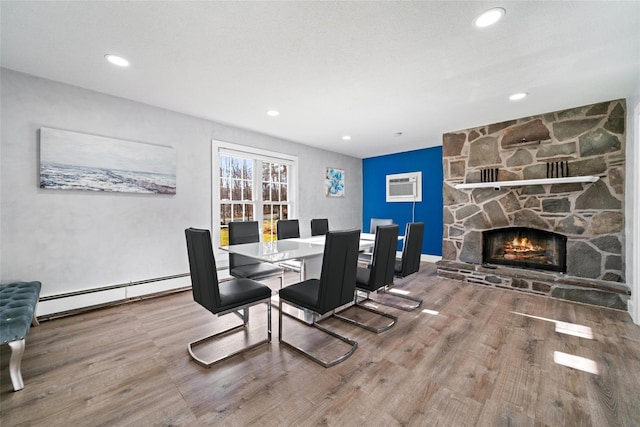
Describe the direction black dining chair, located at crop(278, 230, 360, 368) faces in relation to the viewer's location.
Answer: facing away from the viewer and to the left of the viewer

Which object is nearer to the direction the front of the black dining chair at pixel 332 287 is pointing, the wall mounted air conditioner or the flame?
the wall mounted air conditioner

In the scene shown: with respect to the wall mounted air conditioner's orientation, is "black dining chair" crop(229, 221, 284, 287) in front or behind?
in front

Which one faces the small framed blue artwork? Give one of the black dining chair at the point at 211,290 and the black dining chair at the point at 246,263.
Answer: the black dining chair at the point at 211,290

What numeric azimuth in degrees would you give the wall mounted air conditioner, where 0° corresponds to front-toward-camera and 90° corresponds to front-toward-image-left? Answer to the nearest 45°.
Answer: approximately 45°

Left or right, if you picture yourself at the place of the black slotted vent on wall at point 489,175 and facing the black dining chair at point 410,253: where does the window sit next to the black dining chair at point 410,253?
right

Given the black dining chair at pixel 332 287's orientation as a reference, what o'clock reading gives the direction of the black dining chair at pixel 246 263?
the black dining chair at pixel 246 263 is roughly at 12 o'clock from the black dining chair at pixel 332 287.

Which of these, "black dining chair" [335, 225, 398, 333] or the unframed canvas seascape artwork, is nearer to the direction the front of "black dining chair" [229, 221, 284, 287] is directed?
the black dining chair

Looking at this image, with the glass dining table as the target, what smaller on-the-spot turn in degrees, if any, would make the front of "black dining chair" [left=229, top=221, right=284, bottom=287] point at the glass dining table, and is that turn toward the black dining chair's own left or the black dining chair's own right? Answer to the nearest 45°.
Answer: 0° — it already faces it

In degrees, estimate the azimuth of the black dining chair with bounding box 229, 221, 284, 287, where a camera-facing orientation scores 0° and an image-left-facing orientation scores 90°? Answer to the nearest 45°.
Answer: approximately 315°

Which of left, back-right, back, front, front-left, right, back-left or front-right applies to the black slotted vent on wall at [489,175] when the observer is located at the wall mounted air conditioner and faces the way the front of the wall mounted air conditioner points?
left

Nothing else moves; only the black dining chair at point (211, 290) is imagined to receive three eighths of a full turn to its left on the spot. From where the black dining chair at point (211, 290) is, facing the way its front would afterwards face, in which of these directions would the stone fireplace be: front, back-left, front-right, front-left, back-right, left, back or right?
back

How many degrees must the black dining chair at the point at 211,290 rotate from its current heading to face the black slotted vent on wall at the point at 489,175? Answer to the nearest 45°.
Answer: approximately 45° to its right

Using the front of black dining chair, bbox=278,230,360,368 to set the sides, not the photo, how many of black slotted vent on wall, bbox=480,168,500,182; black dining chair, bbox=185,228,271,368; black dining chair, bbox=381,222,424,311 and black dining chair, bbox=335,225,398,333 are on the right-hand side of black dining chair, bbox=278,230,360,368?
3

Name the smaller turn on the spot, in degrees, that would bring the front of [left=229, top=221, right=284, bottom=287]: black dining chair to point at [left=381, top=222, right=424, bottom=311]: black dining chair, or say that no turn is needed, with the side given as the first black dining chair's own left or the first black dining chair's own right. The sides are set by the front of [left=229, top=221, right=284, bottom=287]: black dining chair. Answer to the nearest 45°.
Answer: approximately 45° to the first black dining chair's own left

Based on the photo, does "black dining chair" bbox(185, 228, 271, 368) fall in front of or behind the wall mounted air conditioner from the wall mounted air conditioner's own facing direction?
in front

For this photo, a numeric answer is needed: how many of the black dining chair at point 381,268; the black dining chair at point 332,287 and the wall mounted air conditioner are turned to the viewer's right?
0

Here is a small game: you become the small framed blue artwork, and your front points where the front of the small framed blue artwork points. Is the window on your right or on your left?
on your right

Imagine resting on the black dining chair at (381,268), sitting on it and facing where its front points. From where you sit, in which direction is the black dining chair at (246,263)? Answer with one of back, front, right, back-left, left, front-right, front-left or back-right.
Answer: front-left
